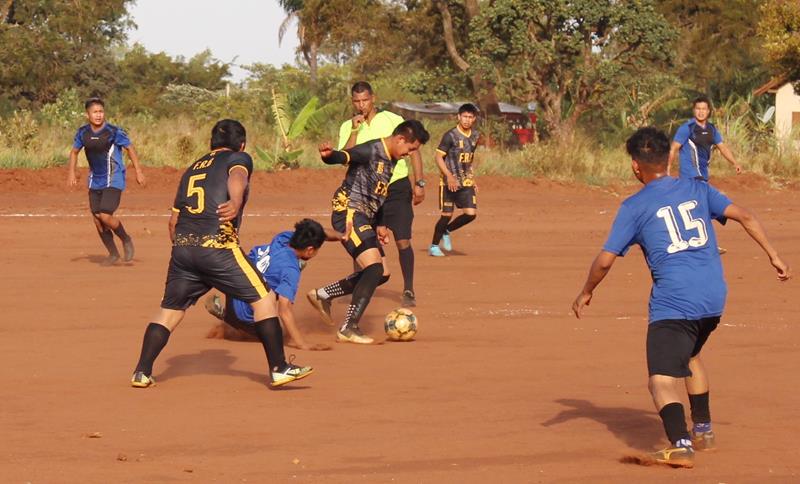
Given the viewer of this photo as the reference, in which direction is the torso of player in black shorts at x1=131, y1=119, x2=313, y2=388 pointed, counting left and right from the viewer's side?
facing away from the viewer and to the right of the viewer

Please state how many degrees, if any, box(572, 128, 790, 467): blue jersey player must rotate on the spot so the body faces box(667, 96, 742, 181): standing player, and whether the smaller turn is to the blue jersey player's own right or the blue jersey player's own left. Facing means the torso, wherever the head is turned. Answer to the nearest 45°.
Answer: approximately 45° to the blue jersey player's own right

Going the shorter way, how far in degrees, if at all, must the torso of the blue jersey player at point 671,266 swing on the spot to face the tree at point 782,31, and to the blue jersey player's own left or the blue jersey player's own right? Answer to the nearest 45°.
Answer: approximately 45° to the blue jersey player's own right

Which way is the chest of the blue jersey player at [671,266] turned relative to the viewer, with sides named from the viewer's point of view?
facing away from the viewer and to the left of the viewer

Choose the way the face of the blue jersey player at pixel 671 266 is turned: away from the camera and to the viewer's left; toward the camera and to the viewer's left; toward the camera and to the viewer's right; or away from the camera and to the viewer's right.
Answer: away from the camera and to the viewer's left

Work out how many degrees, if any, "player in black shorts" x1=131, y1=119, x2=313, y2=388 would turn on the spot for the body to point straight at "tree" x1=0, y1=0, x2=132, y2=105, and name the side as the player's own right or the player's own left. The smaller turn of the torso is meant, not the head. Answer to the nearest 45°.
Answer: approximately 45° to the player's own left

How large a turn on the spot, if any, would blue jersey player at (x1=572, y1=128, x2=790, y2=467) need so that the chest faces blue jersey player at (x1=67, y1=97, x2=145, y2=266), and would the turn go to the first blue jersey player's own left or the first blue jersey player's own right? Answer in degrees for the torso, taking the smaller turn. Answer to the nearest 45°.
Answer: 0° — they already face them

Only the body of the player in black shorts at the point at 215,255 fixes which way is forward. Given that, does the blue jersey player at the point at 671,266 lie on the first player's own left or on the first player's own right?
on the first player's own right

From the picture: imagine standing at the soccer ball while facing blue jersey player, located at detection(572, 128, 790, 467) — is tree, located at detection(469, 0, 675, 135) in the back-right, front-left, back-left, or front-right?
back-left
